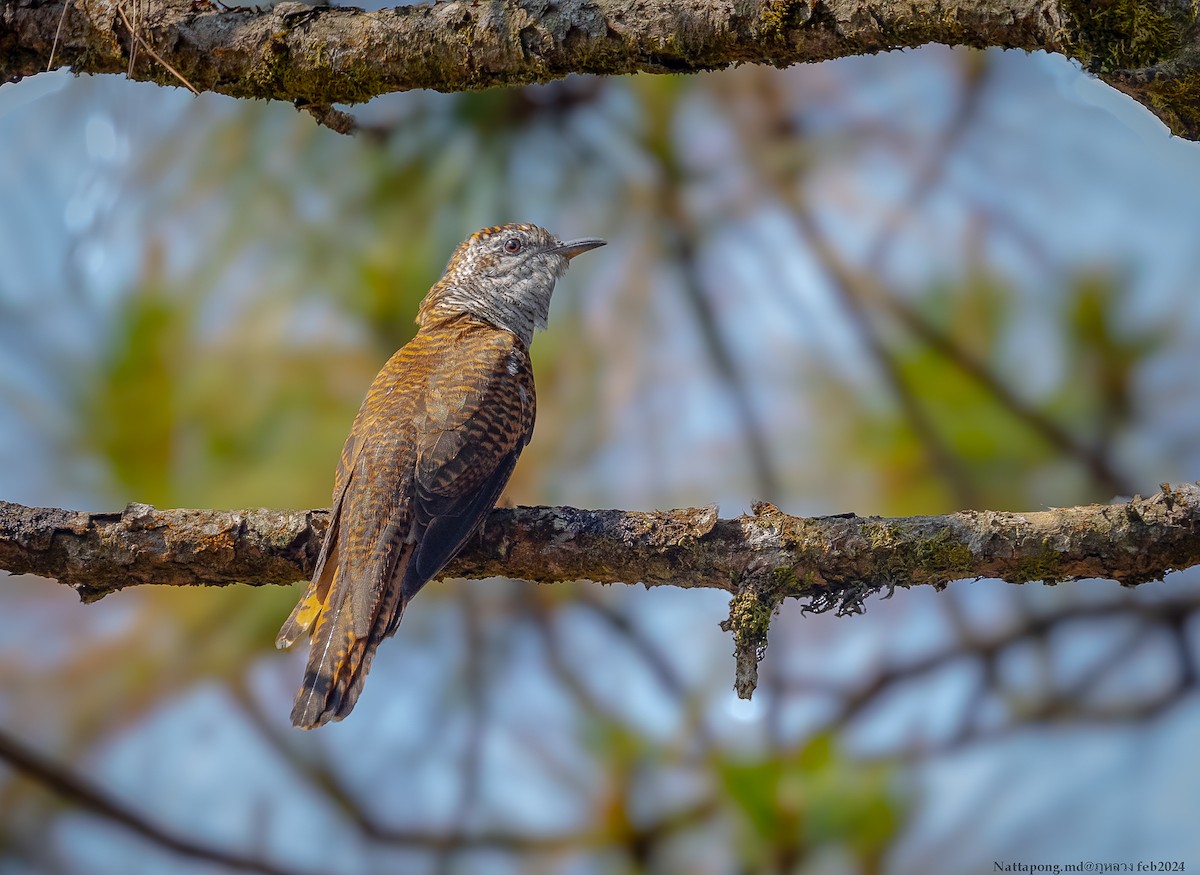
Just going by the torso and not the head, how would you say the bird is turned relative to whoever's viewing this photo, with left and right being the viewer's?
facing away from the viewer and to the right of the viewer
